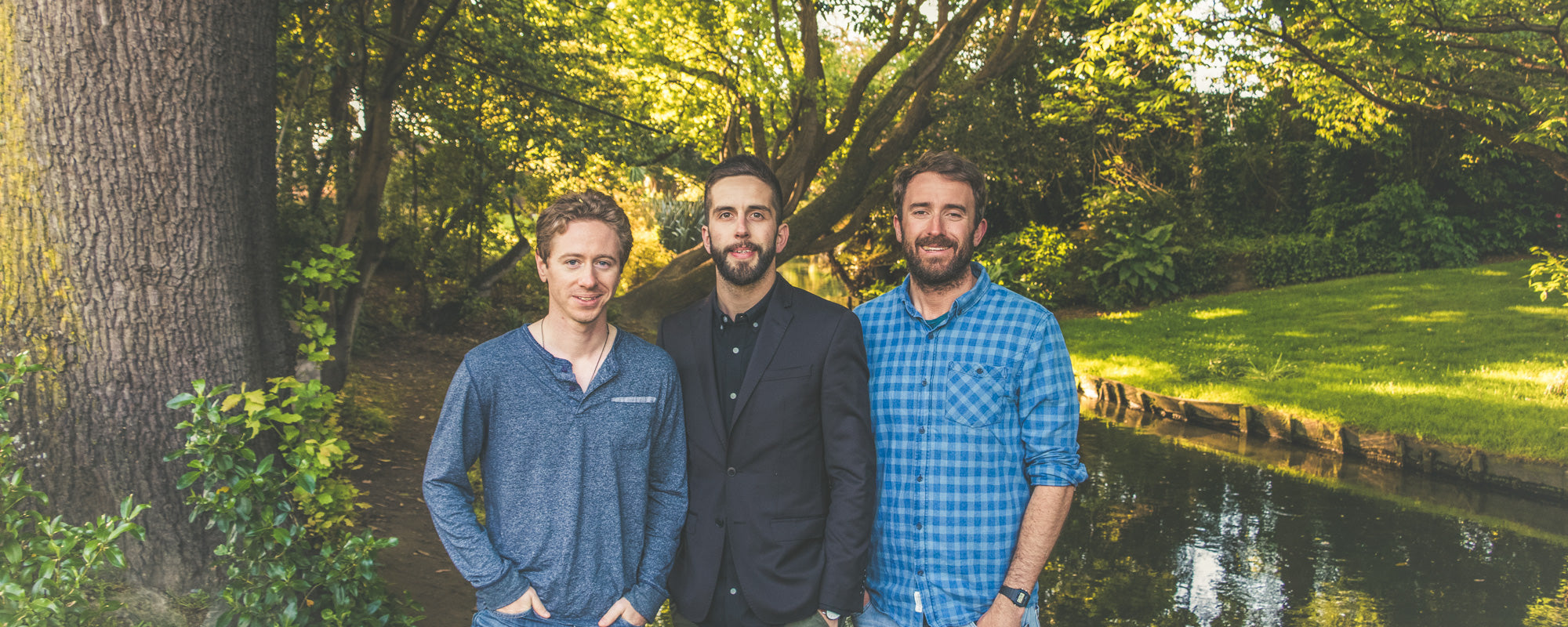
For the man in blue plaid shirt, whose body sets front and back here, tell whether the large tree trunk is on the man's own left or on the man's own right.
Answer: on the man's own right

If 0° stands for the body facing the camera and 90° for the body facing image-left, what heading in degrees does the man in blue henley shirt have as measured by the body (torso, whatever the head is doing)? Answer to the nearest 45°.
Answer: approximately 0°

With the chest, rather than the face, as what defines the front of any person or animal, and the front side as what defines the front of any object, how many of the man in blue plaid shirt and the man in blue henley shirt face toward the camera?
2

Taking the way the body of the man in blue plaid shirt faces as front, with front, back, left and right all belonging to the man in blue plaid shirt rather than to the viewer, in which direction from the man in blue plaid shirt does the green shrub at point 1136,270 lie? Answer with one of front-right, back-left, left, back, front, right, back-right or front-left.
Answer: back

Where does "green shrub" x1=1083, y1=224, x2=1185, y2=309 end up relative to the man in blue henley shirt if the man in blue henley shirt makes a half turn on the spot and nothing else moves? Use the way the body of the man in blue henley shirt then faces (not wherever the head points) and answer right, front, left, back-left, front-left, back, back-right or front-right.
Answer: front-right

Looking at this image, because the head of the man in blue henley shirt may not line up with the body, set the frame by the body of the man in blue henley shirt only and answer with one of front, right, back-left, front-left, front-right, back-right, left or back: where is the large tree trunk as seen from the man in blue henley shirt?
back-right

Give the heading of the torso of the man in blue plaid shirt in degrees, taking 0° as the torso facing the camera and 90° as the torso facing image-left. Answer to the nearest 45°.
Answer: approximately 0°

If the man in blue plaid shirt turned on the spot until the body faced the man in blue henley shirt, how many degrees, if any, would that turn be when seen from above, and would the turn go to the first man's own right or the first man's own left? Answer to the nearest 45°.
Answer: approximately 90° to the first man's own right

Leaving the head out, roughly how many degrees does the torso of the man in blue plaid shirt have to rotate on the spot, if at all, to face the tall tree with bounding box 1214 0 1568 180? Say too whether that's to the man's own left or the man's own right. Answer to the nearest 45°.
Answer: approximately 135° to the man's own left
